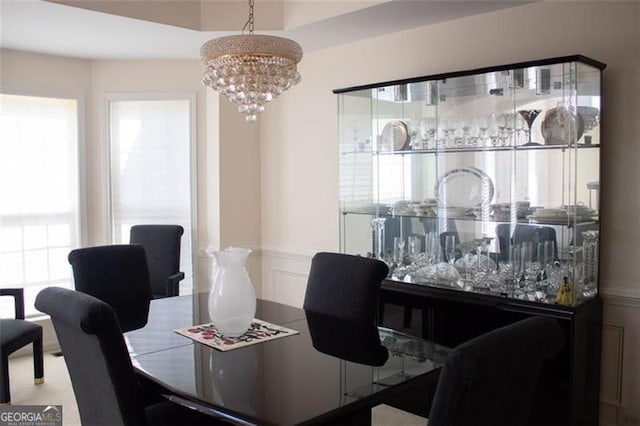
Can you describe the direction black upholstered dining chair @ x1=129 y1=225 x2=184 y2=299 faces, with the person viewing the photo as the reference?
facing the viewer and to the right of the viewer

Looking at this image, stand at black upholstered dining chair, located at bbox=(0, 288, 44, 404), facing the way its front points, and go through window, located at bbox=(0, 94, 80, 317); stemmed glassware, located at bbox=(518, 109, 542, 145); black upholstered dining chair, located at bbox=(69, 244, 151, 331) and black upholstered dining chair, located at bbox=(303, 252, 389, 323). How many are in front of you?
3

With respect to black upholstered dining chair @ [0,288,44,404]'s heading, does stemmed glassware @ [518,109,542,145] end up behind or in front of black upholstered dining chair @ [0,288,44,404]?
in front

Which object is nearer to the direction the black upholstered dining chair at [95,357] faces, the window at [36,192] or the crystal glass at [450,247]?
the crystal glass

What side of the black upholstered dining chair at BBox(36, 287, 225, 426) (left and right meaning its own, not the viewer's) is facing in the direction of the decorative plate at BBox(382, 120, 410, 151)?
front

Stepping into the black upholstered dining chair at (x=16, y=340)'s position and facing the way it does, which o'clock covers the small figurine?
The small figurine is roughly at 12 o'clock from the black upholstered dining chair.

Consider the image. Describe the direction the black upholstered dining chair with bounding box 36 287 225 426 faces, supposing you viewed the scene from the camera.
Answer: facing away from the viewer and to the right of the viewer

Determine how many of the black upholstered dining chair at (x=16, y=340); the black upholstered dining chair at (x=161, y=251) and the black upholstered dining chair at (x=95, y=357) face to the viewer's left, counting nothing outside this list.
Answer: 0

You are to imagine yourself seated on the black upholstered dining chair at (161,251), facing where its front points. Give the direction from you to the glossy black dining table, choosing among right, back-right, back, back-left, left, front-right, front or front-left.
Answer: front-right

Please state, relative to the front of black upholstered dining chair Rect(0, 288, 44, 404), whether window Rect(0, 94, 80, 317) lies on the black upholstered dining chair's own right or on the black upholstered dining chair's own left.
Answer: on the black upholstered dining chair's own left

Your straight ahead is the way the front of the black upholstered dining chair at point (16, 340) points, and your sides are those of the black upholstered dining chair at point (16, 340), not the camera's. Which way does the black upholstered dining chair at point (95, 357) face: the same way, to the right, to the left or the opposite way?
to the left

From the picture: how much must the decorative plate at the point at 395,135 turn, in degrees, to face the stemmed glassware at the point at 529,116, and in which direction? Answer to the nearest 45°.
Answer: approximately 90° to its left

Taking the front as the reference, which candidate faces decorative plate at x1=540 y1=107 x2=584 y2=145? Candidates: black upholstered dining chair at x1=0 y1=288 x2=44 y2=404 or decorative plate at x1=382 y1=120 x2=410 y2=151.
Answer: the black upholstered dining chair

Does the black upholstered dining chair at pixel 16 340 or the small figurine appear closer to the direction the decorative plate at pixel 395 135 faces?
the black upholstered dining chair

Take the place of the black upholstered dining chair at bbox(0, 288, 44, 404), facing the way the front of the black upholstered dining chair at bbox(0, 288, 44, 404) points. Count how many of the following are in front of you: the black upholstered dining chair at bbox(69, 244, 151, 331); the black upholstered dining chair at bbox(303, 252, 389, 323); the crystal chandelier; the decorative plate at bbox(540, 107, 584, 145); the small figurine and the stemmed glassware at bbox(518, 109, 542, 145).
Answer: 6
